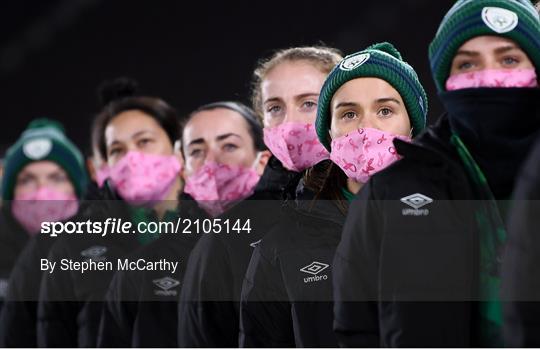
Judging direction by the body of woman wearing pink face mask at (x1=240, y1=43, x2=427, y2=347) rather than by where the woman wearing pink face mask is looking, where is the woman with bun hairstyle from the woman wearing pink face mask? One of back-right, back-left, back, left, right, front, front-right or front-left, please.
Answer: back-right

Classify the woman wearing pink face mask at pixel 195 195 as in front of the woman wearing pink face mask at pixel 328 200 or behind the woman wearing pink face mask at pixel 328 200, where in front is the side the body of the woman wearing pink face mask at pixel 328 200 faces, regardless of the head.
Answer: behind

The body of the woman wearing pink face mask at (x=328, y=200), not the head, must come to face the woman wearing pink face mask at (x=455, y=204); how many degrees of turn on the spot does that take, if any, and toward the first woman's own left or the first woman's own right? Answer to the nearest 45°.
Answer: approximately 45° to the first woman's own left

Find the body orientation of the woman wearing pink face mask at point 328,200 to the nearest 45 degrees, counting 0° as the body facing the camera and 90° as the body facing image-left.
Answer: approximately 0°

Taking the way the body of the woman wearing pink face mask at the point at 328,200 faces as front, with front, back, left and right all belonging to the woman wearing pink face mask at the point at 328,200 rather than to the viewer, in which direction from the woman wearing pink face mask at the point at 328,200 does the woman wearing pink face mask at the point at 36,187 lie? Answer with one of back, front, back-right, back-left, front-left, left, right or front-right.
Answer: back-right

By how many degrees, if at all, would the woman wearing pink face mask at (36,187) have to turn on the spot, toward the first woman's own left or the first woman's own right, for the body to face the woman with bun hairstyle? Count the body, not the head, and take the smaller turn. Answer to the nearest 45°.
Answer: approximately 45° to the first woman's own left

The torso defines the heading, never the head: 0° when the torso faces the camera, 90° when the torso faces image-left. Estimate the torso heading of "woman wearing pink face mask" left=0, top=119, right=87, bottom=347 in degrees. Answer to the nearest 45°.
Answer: approximately 0°

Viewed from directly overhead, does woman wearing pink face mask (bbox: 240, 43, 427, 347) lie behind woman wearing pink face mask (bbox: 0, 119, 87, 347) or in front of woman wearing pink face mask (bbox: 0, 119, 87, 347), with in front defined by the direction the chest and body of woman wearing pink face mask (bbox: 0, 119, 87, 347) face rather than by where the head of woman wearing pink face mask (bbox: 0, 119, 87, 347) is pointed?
in front

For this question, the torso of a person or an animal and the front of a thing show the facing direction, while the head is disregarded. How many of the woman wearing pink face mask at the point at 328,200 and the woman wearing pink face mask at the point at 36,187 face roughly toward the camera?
2

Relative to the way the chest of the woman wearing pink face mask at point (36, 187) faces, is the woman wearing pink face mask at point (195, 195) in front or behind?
in front
